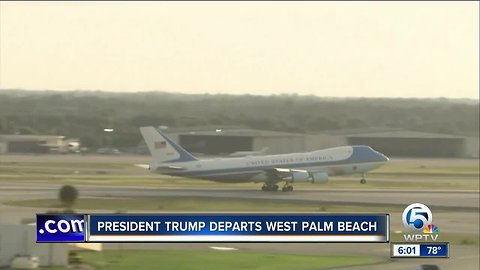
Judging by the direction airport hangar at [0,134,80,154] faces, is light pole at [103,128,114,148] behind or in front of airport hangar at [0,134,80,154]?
behind

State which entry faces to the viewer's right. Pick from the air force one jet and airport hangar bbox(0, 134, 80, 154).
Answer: the air force one jet

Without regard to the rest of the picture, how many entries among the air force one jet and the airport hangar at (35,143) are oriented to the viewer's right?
1

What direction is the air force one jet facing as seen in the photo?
to the viewer's right

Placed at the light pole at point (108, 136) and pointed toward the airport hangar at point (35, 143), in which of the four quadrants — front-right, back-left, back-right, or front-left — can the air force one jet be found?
back-left

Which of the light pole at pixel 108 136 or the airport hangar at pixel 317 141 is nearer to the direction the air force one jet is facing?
the airport hangar

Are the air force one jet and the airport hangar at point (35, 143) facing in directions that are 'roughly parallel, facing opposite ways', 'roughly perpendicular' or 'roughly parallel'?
roughly perpendicular
